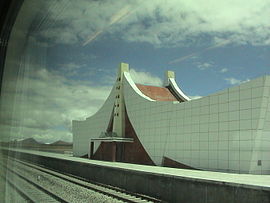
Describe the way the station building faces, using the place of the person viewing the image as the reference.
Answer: facing the viewer and to the left of the viewer

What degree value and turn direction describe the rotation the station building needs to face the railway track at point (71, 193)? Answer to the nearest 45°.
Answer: approximately 45° to its left

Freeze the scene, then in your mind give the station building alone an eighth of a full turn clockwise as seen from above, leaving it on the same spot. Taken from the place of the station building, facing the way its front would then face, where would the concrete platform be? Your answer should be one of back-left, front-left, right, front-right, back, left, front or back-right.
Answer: left
